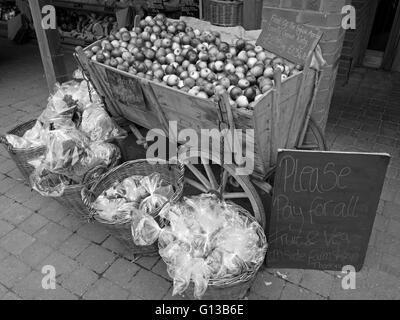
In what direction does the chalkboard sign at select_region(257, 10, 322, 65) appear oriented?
toward the camera

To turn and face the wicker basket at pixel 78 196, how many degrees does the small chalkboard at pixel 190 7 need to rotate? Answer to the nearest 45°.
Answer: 0° — it already faces it

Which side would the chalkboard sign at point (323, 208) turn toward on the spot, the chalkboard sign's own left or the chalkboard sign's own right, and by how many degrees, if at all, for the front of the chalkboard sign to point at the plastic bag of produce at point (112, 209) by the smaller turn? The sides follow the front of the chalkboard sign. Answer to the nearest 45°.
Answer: approximately 90° to the chalkboard sign's own right

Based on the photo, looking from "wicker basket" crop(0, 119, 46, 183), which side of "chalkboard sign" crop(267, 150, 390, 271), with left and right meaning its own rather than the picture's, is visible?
right

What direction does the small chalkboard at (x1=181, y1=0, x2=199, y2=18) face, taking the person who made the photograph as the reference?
facing the viewer

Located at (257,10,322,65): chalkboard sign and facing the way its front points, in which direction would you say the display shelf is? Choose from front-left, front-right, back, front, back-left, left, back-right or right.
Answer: back-right

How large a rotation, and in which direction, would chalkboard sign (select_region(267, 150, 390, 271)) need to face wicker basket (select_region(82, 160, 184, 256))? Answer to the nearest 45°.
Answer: approximately 90° to its right

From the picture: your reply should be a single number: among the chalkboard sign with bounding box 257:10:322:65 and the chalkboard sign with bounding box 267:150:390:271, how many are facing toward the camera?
2
